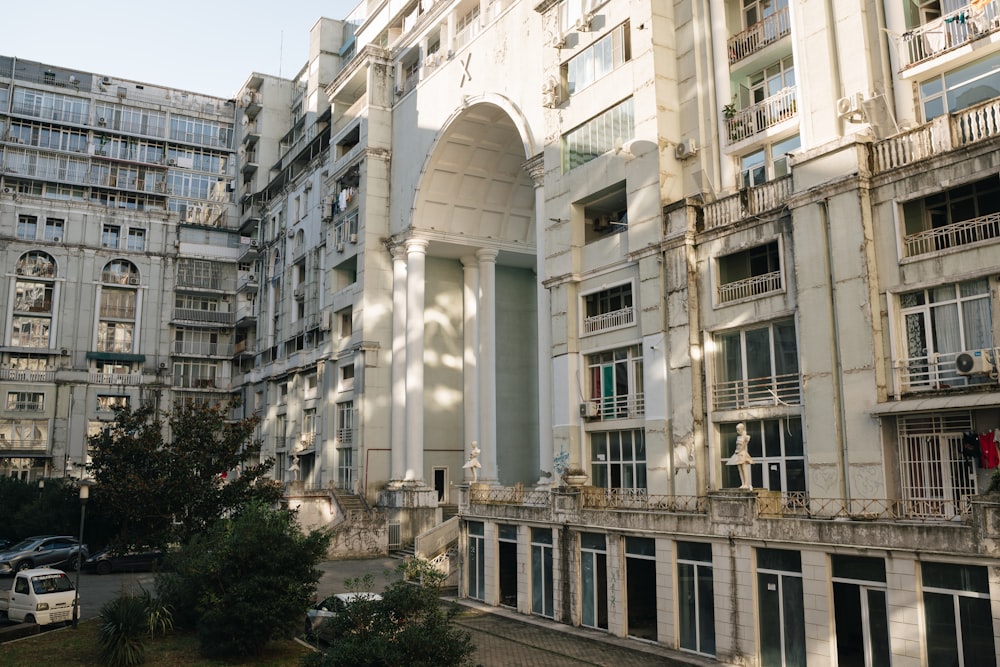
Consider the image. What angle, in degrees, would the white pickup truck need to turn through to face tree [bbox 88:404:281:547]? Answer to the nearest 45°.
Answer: approximately 90° to its left

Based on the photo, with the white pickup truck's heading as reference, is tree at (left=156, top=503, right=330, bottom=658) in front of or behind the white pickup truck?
in front

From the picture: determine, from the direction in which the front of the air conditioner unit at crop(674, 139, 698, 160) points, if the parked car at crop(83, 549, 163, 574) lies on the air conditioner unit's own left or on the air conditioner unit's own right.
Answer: on the air conditioner unit's own right

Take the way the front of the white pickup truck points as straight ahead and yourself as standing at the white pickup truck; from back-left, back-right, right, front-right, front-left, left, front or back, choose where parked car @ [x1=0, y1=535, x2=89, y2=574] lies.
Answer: back-left

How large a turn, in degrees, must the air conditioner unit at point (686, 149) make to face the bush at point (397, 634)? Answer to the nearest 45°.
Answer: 0° — it already faces it

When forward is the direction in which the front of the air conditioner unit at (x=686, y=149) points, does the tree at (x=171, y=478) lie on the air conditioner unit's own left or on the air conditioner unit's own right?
on the air conditioner unit's own right

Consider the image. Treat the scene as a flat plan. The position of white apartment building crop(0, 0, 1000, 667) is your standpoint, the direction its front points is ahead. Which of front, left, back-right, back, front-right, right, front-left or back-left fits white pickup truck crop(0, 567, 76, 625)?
front-right

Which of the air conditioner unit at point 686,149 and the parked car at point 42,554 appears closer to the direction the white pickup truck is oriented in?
the air conditioner unit

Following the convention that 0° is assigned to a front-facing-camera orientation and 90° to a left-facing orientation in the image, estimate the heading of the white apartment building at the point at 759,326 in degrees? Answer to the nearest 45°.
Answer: approximately 45°

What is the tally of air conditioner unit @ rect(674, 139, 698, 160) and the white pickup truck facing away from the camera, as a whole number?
0

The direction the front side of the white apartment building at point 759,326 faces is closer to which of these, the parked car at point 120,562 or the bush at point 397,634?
the bush

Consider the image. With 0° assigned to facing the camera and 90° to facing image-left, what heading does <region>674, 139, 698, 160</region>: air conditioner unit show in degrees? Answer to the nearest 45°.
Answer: approximately 45°

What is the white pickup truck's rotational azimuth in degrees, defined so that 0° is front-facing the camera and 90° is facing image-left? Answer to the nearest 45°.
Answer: approximately 315°
